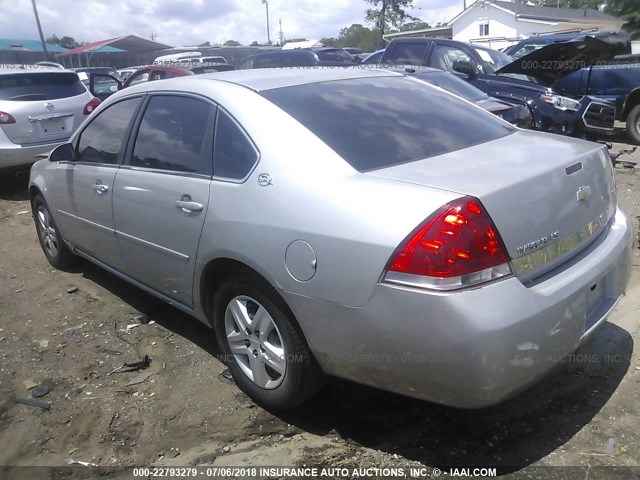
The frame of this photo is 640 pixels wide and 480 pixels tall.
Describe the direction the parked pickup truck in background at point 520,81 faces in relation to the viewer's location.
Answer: facing the viewer and to the right of the viewer

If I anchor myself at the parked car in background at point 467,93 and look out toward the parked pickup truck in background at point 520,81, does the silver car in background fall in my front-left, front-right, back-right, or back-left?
back-left

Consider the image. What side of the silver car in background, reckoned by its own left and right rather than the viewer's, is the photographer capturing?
back

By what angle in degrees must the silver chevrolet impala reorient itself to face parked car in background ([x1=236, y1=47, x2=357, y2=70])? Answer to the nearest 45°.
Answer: approximately 45° to its right

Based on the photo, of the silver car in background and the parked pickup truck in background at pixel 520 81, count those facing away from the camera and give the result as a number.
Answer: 1

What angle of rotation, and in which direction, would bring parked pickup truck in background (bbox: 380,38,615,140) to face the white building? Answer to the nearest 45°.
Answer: approximately 135° to its left

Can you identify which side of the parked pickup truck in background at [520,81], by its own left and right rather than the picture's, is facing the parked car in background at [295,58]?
back

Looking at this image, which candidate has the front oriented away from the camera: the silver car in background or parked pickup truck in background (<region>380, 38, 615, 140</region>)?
the silver car in background

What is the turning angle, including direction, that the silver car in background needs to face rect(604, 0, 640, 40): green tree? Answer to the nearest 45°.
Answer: approximately 45° to its right

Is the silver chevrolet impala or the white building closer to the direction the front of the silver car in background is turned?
the white building

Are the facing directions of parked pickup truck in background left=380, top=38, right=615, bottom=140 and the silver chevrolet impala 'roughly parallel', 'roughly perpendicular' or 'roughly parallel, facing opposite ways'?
roughly parallel, facing opposite ways

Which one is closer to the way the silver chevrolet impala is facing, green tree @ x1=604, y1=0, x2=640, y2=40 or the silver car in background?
the silver car in background

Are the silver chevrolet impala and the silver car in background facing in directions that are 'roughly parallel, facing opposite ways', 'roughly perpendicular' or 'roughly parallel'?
roughly parallel

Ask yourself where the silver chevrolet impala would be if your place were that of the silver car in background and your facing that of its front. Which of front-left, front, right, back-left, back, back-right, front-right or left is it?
back

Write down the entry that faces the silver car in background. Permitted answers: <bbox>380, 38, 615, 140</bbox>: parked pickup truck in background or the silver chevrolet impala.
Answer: the silver chevrolet impala

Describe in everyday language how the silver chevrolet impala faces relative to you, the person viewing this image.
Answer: facing away from the viewer and to the left of the viewer
